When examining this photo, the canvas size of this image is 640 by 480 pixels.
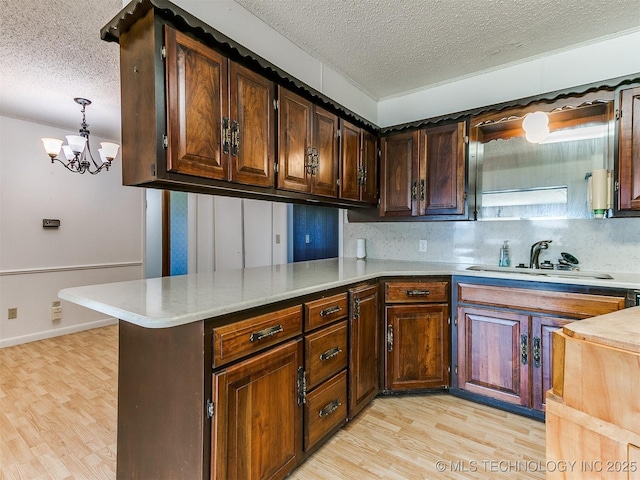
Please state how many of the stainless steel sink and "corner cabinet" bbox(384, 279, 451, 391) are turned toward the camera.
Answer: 2

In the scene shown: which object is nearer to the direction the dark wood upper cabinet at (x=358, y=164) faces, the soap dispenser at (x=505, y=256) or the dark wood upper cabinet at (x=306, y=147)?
the soap dispenser

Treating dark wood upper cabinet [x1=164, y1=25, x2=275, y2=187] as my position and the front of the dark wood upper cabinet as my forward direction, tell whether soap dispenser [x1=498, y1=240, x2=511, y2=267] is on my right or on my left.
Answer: on my left

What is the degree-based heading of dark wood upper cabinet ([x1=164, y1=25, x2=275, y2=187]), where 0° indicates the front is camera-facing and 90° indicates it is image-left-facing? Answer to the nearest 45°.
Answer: approximately 315°

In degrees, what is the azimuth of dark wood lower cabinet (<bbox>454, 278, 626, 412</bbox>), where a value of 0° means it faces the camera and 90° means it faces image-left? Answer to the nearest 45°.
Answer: approximately 45°

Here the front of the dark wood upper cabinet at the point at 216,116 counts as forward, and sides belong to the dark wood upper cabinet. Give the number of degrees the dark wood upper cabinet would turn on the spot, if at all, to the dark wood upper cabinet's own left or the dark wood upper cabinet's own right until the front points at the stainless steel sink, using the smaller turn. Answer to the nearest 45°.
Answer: approximately 45° to the dark wood upper cabinet's own left

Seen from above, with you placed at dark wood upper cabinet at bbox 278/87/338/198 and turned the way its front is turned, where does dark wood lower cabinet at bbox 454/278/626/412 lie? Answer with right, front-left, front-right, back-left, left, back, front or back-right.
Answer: front-left

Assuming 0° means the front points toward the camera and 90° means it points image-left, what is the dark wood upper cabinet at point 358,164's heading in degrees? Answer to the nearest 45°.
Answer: approximately 315°

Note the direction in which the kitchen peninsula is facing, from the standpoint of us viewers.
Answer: facing the viewer and to the right of the viewer
